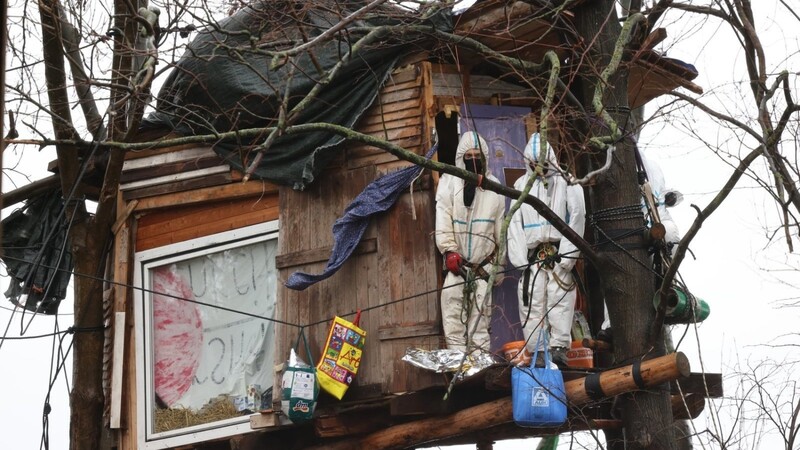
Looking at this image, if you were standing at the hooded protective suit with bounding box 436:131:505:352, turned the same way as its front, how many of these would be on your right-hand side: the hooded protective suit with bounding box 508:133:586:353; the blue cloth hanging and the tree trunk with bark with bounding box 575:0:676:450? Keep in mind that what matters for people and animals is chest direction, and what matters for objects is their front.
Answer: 1

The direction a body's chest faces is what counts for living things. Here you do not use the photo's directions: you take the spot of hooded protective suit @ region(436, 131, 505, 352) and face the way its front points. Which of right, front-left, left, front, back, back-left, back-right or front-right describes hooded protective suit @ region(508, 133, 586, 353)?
left

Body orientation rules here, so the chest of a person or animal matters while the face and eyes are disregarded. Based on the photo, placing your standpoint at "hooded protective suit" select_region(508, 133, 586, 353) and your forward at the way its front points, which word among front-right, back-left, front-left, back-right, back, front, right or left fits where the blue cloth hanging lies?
right

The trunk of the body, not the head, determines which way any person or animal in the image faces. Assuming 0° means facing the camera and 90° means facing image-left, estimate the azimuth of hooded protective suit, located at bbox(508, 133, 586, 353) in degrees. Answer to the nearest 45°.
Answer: approximately 0°

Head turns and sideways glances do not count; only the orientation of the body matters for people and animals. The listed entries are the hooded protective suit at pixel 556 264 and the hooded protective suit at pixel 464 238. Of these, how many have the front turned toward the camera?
2

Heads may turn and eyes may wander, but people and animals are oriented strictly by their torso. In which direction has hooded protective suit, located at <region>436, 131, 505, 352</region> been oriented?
toward the camera

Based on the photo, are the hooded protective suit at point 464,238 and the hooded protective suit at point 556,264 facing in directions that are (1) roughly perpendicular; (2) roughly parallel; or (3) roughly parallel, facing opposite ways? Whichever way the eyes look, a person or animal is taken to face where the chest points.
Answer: roughly parallel

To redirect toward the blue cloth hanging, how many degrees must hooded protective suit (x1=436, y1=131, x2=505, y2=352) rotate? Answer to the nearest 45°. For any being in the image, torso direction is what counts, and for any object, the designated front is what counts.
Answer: approximately 90° to its right

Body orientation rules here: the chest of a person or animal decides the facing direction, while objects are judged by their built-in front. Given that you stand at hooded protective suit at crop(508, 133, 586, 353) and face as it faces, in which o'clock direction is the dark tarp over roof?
The dark tarp over roof is roughly at 3 o'clock from the hooded protective suit.
